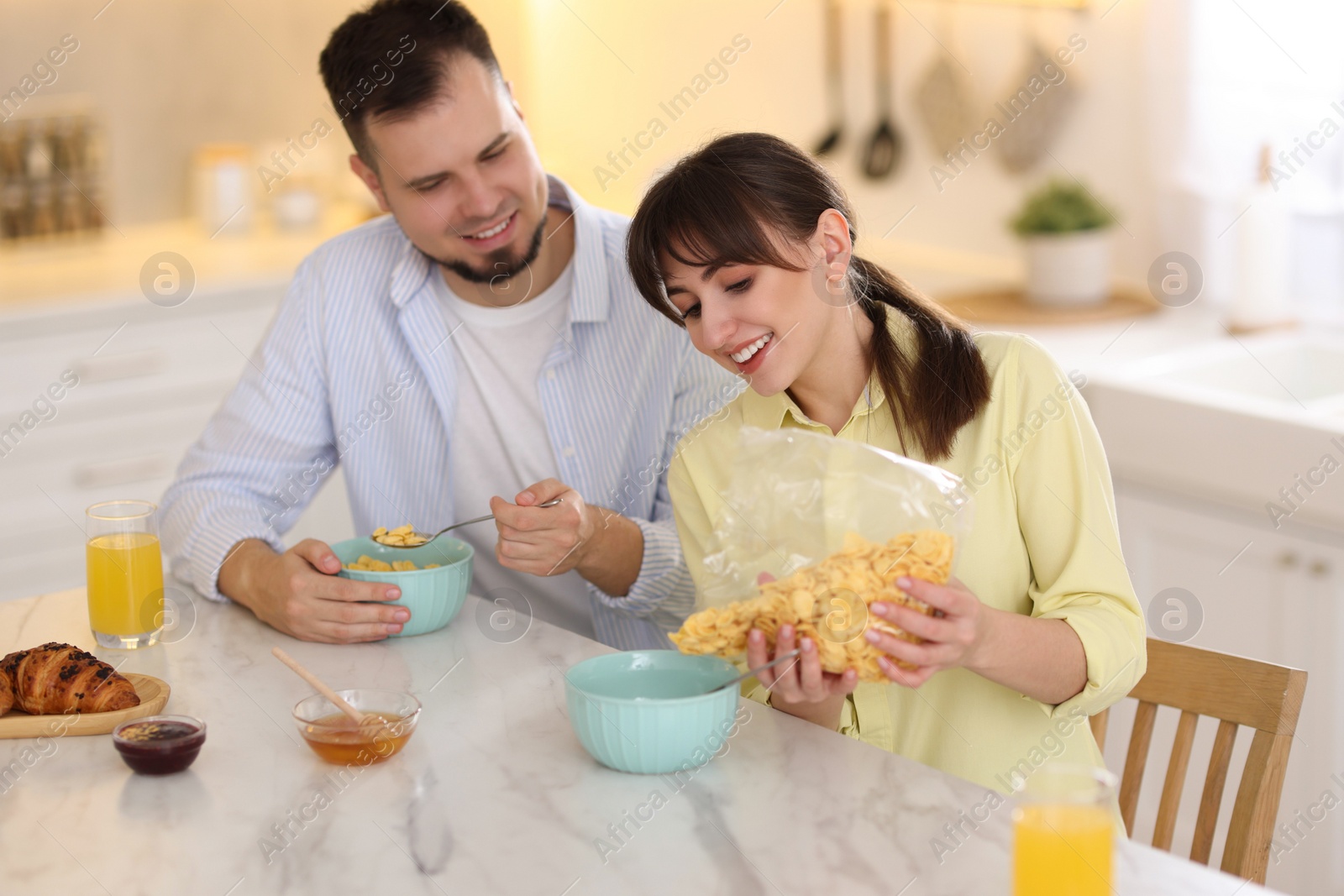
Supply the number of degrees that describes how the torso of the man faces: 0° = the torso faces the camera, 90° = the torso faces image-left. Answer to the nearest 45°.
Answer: approximately 0°

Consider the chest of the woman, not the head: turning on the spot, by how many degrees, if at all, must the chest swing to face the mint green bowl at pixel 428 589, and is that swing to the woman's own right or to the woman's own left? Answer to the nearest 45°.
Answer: approximately 45° to the woman's own right

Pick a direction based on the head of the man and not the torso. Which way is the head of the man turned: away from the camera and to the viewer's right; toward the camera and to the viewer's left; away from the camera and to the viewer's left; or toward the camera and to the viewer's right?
toward the camera and to the viewer's right

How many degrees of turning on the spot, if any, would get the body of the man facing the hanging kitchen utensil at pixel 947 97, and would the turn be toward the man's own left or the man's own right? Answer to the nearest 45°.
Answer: approximately 135° to the man's own left

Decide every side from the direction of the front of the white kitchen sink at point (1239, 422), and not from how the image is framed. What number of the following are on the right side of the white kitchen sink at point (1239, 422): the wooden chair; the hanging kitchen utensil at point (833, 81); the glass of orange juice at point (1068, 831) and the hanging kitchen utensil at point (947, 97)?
2

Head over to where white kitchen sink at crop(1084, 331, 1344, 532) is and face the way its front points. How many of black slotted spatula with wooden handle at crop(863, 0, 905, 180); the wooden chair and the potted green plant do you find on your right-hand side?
2

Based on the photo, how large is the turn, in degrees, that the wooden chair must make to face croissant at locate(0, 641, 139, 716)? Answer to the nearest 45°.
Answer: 0° — it already faces it

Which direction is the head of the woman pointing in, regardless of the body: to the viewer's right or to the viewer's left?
to the viewer's left

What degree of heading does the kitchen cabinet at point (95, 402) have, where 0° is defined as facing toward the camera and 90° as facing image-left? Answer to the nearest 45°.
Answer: approximately 315°

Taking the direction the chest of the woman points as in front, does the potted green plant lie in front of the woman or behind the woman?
behind

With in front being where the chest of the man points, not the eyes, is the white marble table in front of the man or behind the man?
in front

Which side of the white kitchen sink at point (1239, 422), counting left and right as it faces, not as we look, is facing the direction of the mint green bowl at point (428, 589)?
front

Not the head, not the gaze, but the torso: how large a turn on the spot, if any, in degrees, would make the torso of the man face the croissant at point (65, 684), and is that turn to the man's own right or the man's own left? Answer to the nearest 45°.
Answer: approximately 45° to the man's own right
